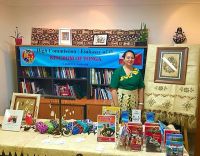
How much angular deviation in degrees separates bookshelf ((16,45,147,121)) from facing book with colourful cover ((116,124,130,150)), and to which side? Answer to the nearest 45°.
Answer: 0° — it already faces it

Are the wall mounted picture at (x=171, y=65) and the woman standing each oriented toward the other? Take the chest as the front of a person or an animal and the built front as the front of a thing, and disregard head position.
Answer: no

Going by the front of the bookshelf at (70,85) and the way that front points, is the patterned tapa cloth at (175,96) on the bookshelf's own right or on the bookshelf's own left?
on the bookshelf's own left

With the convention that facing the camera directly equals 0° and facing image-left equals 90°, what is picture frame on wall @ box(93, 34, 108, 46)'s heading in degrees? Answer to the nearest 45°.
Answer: approximately 0°

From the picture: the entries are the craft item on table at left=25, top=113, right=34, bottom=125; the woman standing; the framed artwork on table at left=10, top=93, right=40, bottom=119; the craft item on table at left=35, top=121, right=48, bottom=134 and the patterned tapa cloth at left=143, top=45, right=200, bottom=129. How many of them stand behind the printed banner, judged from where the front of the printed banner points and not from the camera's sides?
0

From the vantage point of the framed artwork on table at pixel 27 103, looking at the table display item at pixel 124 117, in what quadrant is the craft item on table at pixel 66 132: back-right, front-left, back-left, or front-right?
front-right

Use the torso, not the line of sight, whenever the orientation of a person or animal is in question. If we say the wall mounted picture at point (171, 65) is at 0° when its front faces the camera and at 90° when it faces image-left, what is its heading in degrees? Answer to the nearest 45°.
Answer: approximately 0°

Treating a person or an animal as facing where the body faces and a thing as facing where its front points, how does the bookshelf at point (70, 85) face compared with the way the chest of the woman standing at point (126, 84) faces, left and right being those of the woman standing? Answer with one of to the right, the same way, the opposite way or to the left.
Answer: the same way

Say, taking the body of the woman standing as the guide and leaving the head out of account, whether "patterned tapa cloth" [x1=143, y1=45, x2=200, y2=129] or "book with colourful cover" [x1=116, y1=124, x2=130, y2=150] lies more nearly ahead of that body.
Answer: the book with colourful cover

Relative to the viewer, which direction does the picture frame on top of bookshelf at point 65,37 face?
toward the camera

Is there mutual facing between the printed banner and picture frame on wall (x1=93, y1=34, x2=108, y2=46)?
no

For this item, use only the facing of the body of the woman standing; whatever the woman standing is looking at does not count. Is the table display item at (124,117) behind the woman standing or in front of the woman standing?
in front

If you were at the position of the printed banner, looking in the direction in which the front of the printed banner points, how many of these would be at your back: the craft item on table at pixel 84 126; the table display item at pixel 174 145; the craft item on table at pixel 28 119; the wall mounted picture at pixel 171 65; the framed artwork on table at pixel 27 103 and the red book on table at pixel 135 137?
0

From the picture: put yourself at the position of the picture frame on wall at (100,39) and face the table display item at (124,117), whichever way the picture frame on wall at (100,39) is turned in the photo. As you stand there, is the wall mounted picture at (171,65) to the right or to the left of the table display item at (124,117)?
left

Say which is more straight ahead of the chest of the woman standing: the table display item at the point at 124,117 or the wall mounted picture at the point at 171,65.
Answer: the table display item

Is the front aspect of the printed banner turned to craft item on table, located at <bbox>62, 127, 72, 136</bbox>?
yes

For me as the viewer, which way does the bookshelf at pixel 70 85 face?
facing the viewer

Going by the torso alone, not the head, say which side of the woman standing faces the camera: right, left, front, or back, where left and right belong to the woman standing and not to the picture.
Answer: front

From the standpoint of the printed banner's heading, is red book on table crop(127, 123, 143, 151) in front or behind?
in front
